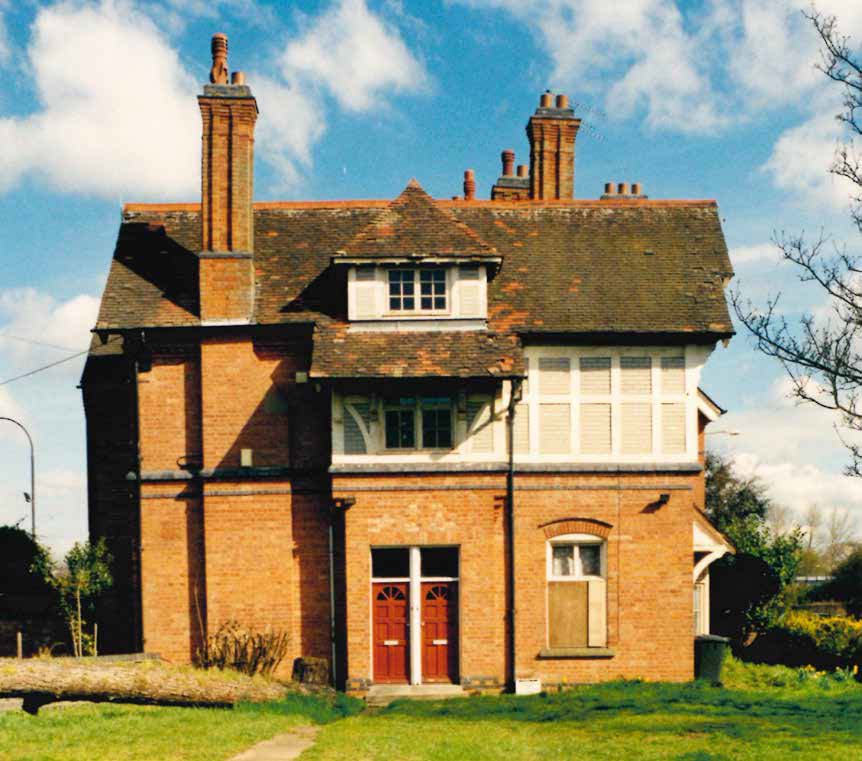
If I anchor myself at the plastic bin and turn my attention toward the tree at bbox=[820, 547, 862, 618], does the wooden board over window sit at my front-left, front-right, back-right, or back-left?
back-left

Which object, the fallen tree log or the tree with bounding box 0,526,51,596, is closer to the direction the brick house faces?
the fallen tree log

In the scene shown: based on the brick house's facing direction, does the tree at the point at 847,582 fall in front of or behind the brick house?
behind

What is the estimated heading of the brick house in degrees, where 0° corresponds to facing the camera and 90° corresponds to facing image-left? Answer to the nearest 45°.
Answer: approximately 0°

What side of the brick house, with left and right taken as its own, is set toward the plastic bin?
left

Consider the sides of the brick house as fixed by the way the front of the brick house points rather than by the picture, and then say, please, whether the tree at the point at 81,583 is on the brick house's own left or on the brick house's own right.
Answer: on the brick house's own right

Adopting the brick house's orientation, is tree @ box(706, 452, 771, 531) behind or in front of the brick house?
behind
